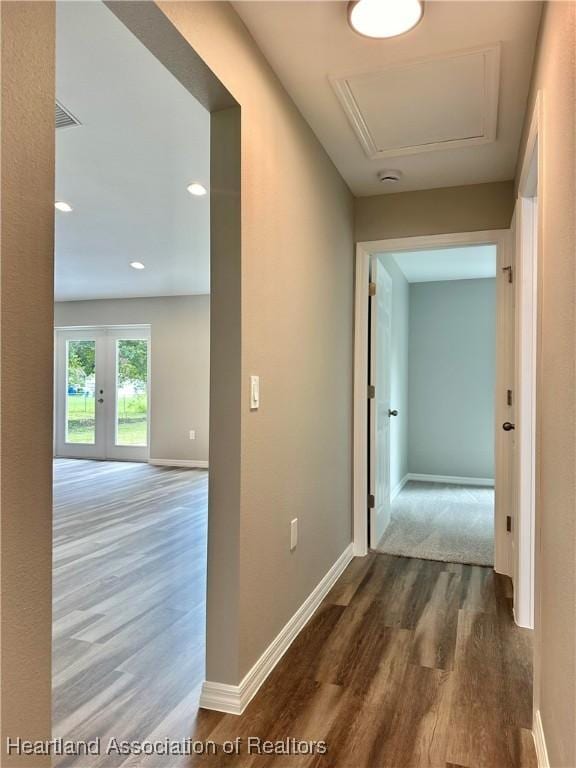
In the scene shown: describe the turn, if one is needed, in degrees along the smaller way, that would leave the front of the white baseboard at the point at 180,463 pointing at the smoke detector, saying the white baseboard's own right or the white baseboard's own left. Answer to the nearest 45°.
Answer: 0° — it already faces it

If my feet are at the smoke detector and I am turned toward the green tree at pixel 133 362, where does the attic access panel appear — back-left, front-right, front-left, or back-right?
back-left

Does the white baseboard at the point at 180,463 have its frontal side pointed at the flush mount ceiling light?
yes

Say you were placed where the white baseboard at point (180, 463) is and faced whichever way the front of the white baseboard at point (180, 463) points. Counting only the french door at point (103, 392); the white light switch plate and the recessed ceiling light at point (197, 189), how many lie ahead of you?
2

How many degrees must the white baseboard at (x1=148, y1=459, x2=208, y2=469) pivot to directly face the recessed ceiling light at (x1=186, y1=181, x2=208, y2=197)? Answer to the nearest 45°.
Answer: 0° — it already faces it

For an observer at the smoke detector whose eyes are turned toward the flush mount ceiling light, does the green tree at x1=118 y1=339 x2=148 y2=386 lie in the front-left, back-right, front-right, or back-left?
back-right

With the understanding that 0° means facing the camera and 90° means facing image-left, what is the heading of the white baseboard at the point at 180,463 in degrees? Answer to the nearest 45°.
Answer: approximately 0°
